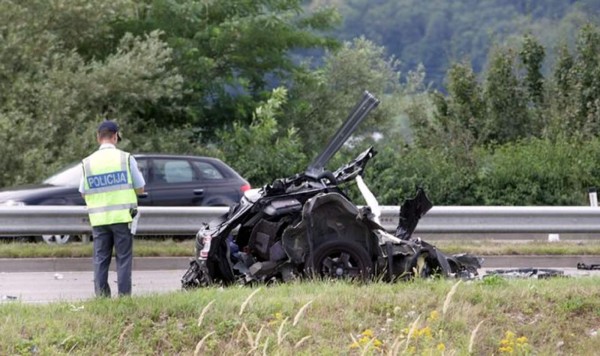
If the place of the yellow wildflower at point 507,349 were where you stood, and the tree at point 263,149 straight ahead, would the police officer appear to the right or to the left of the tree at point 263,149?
left

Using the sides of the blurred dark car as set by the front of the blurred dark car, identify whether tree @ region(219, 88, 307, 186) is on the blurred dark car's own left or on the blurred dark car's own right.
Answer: on the blurred dark car's own right

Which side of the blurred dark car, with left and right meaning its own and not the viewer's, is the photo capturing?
left

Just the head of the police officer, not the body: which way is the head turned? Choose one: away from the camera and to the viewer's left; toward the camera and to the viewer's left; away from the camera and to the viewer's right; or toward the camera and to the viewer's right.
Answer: away from the camera and to the viewer's right

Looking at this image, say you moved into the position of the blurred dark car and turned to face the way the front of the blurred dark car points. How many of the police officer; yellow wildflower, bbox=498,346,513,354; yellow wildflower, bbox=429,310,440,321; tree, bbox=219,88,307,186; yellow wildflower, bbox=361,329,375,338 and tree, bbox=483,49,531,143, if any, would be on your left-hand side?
4
